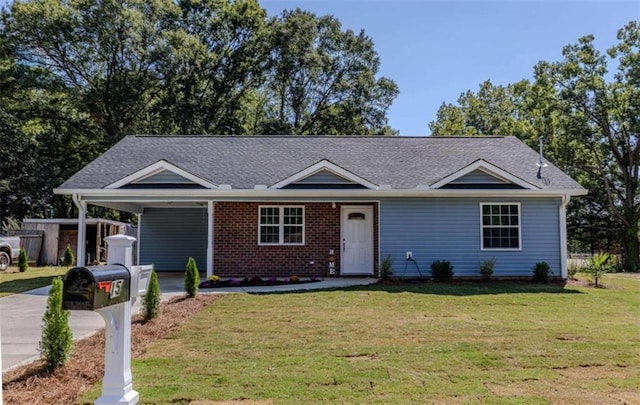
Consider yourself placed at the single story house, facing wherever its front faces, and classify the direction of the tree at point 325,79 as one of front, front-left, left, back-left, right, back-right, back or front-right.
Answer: back

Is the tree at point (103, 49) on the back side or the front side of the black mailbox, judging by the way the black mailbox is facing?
on the back side

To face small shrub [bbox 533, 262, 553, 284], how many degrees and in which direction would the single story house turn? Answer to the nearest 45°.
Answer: approximately 90° to its left

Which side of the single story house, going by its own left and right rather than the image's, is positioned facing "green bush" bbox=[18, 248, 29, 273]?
right

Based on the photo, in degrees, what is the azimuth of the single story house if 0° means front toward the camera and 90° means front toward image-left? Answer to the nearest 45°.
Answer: approximately 0°

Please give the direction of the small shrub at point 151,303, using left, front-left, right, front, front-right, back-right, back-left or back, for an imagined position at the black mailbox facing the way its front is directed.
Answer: back-right

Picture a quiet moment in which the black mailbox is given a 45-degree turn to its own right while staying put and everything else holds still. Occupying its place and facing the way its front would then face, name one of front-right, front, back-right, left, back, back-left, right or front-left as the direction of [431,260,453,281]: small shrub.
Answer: back-right

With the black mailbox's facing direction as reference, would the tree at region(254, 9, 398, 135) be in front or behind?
behind

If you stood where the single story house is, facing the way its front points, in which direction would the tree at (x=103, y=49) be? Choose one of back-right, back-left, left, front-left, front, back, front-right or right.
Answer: back-right

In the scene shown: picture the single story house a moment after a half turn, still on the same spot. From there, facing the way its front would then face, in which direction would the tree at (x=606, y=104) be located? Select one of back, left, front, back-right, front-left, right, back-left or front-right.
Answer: front-right
